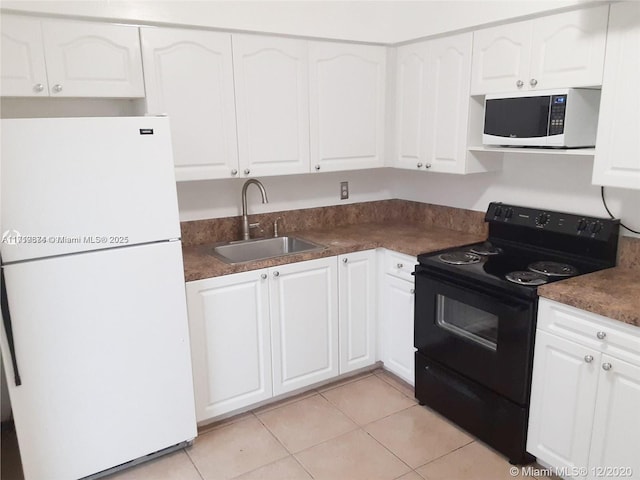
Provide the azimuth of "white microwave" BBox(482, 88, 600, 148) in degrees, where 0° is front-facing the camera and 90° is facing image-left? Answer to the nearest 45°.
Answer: approximately 45°

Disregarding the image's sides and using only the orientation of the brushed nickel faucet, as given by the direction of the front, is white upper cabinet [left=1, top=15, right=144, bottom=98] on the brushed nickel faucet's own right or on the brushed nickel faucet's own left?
on the brushed nickel faucet's own right

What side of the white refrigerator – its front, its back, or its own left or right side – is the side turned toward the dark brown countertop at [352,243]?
left

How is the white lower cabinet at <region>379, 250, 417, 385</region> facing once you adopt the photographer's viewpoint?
facing the viewer and to the left of the viewer

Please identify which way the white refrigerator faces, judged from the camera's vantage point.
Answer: facing the viewer

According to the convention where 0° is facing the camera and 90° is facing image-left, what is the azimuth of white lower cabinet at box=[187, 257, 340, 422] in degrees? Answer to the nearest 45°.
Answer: approximately 315°

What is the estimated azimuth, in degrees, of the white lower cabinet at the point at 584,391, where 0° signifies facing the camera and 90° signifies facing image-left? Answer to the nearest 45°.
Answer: approximately 45°

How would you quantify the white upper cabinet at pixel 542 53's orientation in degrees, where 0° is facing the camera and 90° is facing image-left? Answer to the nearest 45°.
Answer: approximately 45°

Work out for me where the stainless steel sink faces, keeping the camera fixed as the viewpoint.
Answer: facing the viewer and to the right of the viewer

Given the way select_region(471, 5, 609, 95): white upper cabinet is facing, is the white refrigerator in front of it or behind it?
in front

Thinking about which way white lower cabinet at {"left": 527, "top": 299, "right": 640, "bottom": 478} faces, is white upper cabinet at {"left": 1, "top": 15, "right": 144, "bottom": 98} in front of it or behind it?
in front
